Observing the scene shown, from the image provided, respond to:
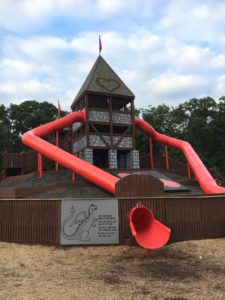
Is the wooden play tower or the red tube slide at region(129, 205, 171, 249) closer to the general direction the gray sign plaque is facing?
the red tube slide

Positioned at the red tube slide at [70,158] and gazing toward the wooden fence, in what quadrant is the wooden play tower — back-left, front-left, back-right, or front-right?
back-left

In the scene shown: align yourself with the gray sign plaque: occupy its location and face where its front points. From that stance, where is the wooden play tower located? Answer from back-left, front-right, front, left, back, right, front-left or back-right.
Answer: back

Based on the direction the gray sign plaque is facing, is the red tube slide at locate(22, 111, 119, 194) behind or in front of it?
behind

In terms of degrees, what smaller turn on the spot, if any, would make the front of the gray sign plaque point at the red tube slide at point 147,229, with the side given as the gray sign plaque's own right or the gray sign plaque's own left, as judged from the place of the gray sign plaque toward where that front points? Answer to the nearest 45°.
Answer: approximately 45° to the gray sign plaque's own left

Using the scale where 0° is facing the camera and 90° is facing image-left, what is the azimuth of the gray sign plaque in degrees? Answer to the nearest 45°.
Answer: approximately 0°
